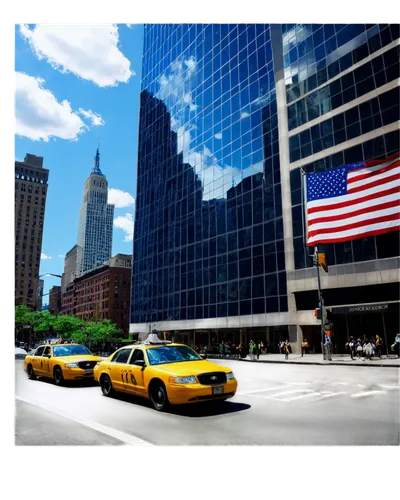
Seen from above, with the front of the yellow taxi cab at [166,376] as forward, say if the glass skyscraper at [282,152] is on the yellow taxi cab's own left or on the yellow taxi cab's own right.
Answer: on the yellow taxi cab's own left

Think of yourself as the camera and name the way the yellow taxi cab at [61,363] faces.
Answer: facing the viewer and to the right of the viewer

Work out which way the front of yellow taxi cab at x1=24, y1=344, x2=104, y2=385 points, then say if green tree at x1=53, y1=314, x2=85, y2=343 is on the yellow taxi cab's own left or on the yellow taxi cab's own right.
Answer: on the yellow taxi cab's own left

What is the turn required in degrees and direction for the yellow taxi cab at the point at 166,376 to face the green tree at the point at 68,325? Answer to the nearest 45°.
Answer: approximately 135° to its left

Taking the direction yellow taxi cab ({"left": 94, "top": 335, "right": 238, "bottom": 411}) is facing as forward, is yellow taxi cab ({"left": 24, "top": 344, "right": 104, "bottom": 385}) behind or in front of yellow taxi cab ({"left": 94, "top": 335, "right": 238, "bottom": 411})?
behind

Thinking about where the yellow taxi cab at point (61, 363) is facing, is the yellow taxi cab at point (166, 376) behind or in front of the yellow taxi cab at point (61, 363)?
in front

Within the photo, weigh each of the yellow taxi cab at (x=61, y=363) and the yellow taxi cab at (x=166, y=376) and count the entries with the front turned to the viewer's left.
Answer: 0

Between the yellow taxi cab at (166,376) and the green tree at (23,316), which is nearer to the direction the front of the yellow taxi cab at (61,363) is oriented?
the yellow taxi cab
